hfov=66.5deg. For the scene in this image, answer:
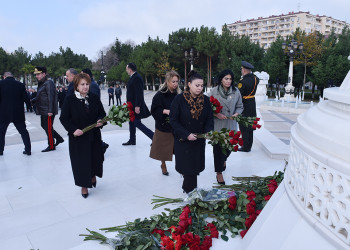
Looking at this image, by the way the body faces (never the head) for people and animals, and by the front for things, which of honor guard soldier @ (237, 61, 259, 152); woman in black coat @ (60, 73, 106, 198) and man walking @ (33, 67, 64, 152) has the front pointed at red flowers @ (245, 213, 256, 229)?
the woman in black coat

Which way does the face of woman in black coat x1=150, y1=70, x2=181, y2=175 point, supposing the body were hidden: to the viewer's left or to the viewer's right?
to the viewer's right

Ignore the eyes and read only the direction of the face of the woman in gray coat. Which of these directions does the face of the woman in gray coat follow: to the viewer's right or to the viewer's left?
to the viewer's right

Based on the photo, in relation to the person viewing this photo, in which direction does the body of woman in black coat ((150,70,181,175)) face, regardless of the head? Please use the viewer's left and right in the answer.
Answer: facing the viewer and to the right of the viewer

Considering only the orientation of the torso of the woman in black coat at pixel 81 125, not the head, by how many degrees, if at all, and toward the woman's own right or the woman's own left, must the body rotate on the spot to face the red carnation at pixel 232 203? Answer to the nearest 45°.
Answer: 0° — they already face it

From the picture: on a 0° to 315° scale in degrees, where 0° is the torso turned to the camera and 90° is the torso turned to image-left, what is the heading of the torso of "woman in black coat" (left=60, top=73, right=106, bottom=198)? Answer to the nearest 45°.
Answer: approximately 315°

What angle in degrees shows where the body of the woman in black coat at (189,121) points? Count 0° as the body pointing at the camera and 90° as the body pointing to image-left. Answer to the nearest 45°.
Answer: approximately 315°
